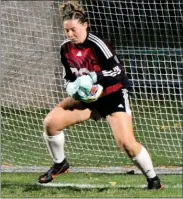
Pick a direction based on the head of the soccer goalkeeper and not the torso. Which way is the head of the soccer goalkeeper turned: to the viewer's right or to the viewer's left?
to the viewer's left

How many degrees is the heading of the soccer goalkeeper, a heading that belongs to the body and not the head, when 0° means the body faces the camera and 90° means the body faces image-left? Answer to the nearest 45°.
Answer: approximately 45°

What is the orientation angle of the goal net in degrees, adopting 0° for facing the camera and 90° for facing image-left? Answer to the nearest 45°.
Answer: approximately 0°
